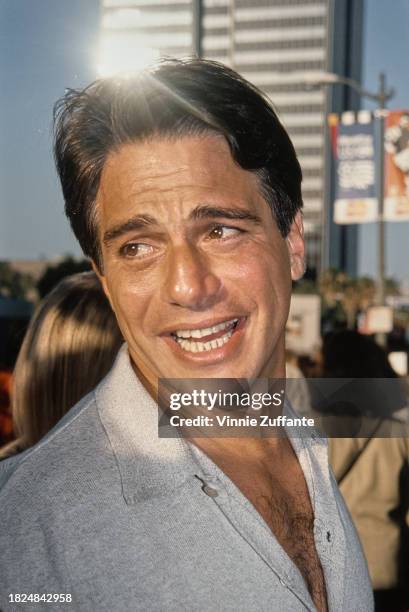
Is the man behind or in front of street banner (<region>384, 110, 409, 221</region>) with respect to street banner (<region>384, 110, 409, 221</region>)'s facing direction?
in front

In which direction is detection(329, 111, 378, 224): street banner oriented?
toward the camera

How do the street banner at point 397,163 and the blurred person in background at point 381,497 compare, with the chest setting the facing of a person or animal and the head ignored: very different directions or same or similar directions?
very different directions

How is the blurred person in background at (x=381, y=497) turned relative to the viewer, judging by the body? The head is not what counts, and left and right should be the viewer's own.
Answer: facing away from the viewer

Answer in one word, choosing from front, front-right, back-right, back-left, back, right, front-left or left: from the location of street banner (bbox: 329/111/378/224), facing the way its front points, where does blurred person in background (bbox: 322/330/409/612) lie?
front

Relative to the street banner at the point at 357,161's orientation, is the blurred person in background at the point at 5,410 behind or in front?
in front

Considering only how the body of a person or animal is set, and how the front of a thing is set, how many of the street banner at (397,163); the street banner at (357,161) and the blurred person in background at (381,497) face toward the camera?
2

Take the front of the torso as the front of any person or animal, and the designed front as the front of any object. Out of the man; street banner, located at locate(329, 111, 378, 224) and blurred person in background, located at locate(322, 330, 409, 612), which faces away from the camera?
the blurred person in background

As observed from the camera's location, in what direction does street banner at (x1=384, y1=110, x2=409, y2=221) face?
facing the viewer

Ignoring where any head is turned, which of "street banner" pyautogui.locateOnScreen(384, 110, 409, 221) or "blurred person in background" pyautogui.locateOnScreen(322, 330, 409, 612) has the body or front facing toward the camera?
the street banner

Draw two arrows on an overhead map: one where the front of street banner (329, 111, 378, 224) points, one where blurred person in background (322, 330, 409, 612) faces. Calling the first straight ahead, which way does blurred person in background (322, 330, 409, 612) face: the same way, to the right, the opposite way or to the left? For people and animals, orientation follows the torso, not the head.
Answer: the opposite way

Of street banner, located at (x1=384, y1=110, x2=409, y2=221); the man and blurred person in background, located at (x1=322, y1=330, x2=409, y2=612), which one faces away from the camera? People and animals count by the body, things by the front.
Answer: the blurred person in background

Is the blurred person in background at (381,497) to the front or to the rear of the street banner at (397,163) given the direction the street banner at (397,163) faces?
to the front

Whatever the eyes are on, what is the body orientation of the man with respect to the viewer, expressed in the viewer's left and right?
facing the viewer and to the right of the viewer

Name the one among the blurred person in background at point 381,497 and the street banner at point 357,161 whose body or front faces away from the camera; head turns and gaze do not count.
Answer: the blurred person in background

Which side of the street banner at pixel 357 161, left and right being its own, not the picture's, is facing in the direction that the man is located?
front
